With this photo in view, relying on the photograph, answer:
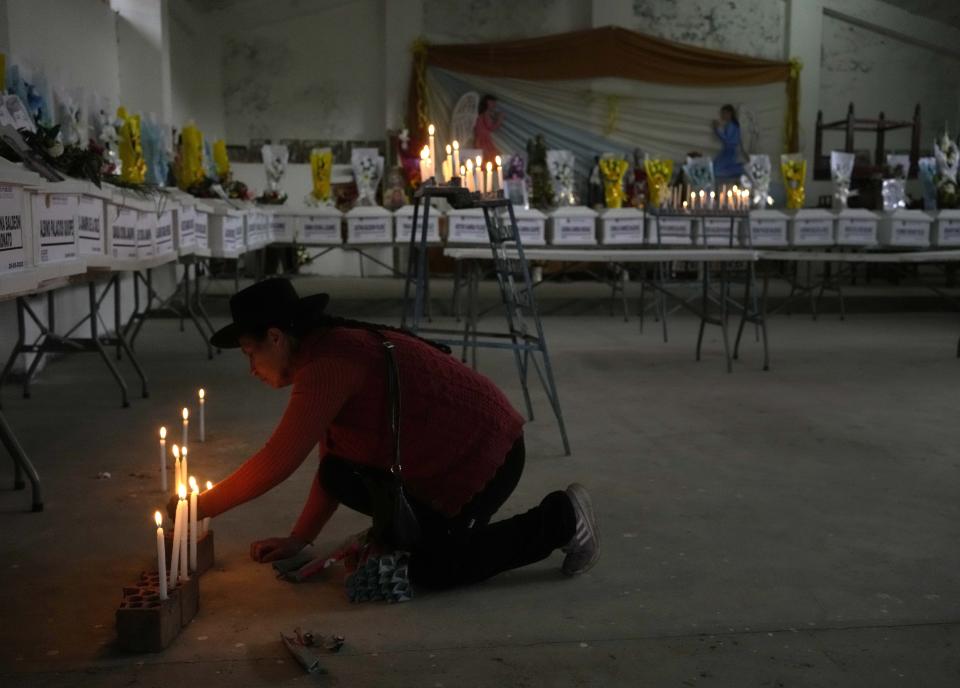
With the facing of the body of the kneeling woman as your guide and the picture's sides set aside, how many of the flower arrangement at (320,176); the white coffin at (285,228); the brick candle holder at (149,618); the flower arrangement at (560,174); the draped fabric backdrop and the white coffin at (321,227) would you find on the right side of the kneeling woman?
5

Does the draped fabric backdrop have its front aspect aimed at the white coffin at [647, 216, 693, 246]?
yes

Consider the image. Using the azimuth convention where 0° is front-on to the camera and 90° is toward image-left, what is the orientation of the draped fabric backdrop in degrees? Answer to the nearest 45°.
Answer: approximately 0°

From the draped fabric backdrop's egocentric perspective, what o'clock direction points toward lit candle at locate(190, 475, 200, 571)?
The lit candle is roughly at 12 o'clock from the draped fabric backdrop.

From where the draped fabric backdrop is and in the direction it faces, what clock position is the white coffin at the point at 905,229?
The white coffin is roughly at 11 o'clock from the draped fabric backdrop.

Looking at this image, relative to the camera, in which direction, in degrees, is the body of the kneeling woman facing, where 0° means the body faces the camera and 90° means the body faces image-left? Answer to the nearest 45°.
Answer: approximately 90°

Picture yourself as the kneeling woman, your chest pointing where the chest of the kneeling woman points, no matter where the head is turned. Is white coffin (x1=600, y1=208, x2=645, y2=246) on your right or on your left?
on your right

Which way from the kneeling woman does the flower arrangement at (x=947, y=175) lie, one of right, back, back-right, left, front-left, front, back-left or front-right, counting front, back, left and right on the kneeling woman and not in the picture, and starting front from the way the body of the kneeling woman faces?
back-right

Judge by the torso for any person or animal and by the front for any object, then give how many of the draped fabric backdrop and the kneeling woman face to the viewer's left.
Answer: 1

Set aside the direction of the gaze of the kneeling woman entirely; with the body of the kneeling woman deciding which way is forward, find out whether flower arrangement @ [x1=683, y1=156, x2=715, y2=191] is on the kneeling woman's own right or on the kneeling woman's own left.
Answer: on the kneeling woman's own right

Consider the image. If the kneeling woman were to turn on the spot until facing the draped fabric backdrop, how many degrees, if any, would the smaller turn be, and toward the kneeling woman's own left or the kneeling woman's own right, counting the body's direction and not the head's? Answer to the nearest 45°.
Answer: approximately 90° to the kneeling woman's own right

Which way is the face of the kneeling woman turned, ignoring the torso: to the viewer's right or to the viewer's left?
to the viewer's left

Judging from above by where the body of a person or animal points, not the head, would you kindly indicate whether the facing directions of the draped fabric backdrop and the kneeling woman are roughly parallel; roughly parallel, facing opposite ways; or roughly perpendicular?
roughly perpendicular

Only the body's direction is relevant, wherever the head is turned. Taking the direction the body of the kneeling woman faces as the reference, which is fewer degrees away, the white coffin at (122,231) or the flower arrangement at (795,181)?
the white coffin
